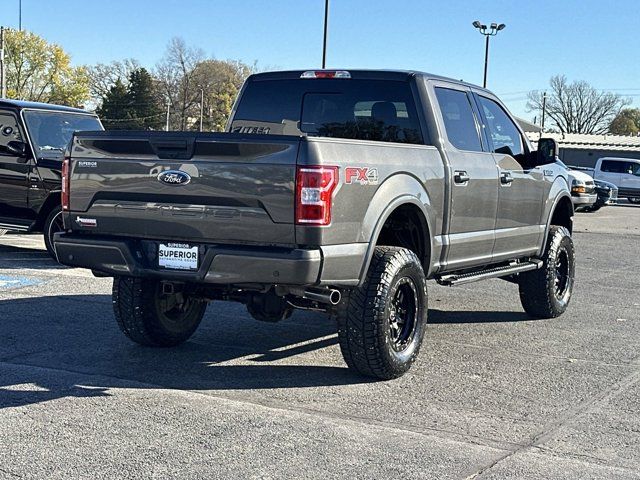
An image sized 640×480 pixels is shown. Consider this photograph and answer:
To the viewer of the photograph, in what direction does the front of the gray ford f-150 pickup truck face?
facing away from the viewer and to the right of the viewer

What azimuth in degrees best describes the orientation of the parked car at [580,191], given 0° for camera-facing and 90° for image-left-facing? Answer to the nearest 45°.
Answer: approximately 315°

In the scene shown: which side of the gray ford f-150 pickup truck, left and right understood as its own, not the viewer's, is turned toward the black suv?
left

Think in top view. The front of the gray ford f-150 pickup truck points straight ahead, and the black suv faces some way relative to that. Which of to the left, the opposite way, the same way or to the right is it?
to the right

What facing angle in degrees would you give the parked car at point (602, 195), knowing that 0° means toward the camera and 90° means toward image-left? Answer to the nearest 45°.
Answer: approximately 315°

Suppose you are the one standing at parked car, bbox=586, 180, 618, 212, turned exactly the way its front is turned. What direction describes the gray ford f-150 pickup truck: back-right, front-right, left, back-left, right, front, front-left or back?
front-right
